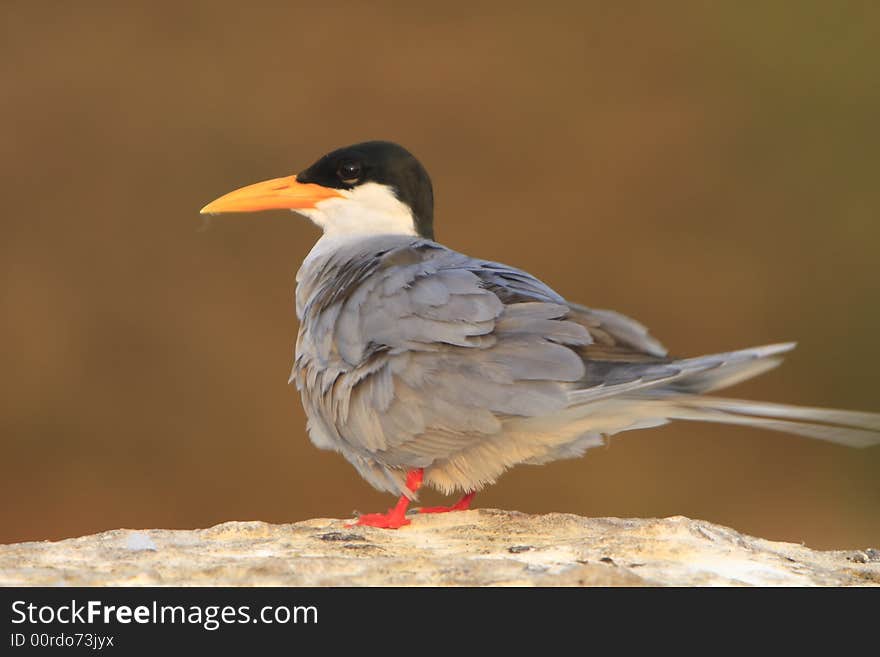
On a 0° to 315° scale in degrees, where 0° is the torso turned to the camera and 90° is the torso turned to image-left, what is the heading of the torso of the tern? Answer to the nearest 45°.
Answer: approximately 90°
